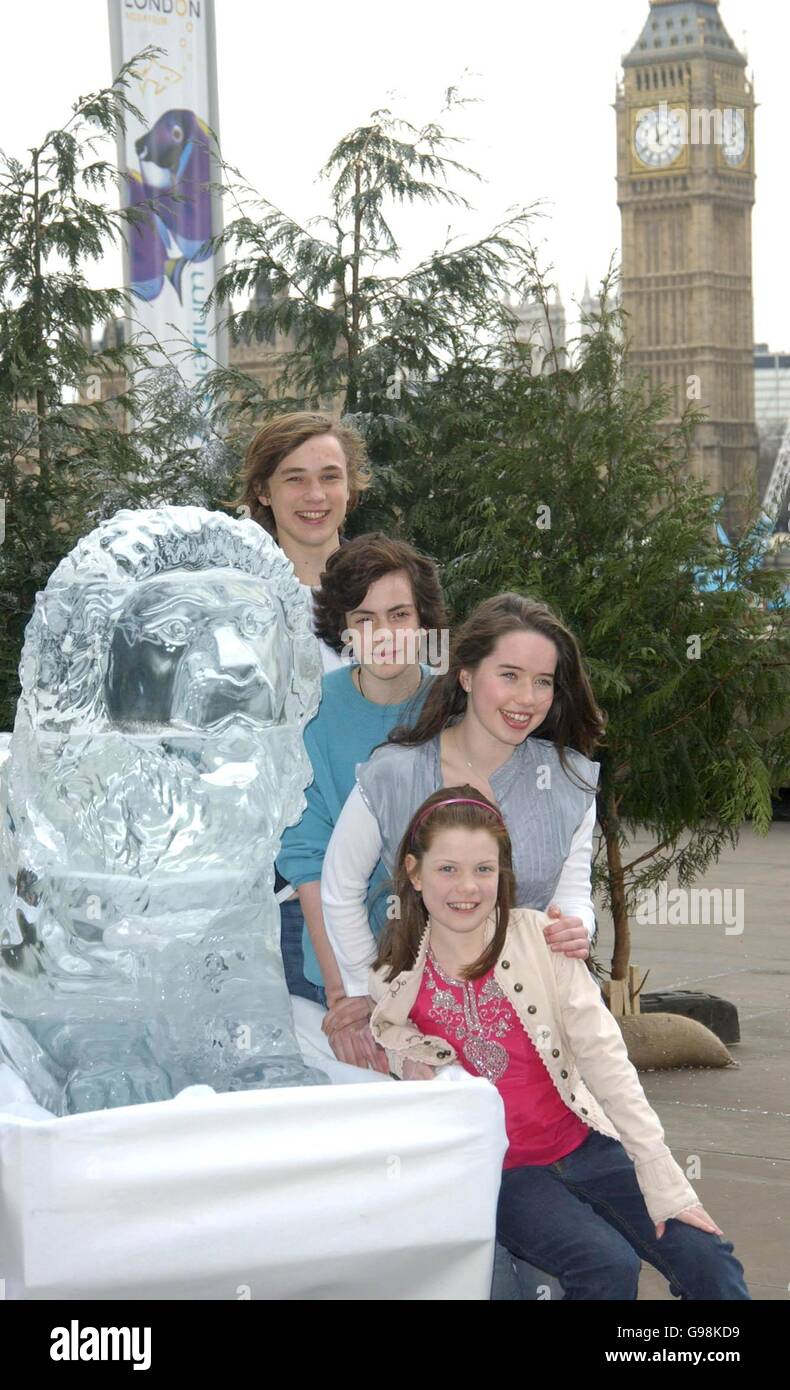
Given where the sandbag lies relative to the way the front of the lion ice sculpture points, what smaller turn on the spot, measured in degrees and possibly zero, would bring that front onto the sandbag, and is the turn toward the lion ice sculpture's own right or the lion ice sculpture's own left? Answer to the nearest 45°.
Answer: approximately 90° to the lion ice sculpture's own left

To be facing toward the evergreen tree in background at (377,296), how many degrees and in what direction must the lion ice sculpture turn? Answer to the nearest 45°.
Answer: approximately 135° to its left

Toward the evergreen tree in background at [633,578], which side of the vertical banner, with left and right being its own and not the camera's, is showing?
front

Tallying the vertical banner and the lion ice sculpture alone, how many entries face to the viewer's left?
0

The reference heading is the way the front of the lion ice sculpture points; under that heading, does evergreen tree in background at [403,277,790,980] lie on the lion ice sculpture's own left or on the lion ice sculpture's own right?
on the lion ice sculpture's own left

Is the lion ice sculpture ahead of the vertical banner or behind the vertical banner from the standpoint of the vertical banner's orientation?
ahead

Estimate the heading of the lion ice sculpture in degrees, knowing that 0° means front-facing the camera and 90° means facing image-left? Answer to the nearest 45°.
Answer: approximately 315°

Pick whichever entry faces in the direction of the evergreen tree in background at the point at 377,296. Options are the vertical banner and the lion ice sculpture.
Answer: the vertical banner

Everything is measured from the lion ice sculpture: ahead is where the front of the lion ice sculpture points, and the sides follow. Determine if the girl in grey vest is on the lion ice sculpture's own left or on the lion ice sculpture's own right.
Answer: on the lion ice sculpture's own left

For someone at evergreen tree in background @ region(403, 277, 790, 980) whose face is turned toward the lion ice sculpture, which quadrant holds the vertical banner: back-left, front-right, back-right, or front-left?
back-right

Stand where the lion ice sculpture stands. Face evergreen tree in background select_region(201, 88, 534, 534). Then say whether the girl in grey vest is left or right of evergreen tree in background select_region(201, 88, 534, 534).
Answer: right

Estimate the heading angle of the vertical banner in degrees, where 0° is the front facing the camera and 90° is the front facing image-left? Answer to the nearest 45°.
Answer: approximately 0°

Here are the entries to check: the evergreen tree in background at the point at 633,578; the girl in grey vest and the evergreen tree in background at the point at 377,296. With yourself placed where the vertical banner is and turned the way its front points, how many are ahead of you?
3

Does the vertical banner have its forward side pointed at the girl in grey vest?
yes
